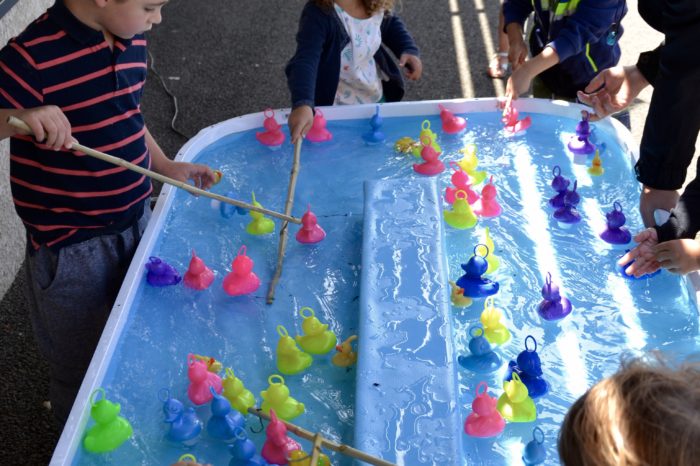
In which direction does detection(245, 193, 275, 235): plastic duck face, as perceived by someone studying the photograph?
facing to the left of the viewer

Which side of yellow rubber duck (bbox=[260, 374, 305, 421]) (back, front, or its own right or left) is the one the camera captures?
left

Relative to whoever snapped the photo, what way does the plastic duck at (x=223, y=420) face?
facing to the left of the viewer

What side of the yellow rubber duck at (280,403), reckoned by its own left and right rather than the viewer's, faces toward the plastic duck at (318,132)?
right

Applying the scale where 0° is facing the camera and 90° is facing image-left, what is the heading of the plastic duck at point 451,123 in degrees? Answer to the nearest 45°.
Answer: approximately 90°

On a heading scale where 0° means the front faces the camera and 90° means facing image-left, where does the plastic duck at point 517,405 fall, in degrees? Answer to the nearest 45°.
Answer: approximately 135°

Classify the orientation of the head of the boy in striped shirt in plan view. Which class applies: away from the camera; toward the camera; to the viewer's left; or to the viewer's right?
to the viewer's right

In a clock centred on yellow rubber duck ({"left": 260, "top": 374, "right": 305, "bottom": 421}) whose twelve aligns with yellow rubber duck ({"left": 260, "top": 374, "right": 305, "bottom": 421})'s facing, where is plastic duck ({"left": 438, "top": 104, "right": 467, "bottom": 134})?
The plastic duck is roughly at 4 o'clock from the yellow rubber duck.
